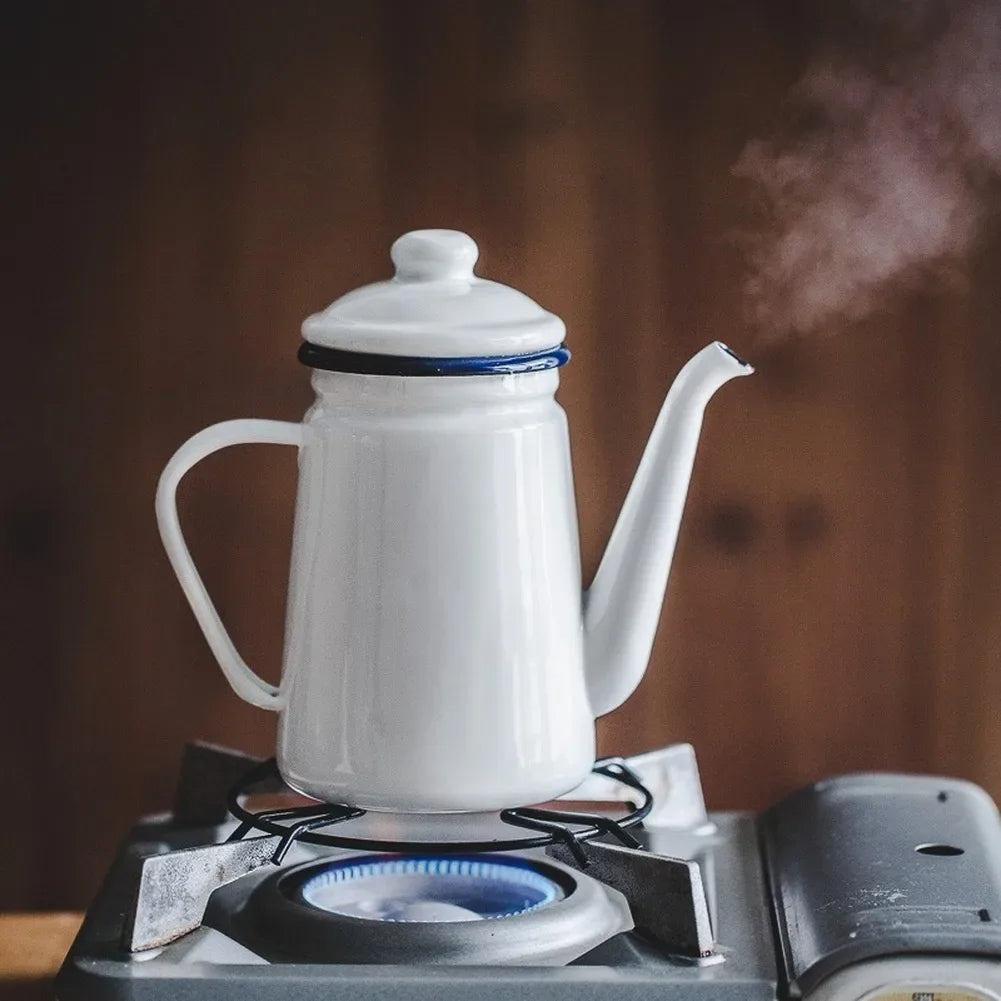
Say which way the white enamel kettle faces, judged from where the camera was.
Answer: facing to the right of the viewer

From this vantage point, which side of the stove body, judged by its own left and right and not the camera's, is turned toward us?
front
